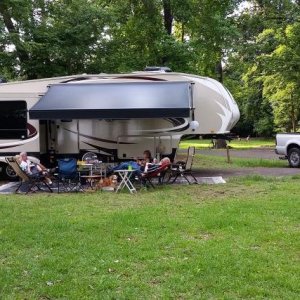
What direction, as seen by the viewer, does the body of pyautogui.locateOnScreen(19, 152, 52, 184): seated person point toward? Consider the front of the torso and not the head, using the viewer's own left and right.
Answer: facing to the right of the viewer

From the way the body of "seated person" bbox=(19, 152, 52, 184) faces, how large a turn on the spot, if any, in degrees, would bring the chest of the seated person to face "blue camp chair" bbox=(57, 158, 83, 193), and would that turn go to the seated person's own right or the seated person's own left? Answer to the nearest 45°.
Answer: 0° — they already face it

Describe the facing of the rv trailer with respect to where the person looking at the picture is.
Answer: facing to the right of the viewer

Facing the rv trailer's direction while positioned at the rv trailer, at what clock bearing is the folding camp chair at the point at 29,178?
The folding camp chair is roughly at 4 o'clock from the rv trailer.

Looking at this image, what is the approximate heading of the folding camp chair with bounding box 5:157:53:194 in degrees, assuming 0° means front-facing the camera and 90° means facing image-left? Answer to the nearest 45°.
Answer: approximately 270°

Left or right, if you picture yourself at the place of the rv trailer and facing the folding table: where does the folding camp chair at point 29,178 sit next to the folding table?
right

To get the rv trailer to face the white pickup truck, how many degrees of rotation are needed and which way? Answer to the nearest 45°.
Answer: approximately 45° to its left

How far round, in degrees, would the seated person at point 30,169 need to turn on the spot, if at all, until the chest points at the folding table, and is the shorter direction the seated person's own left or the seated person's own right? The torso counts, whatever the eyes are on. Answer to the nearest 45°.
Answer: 0° — they already face it
